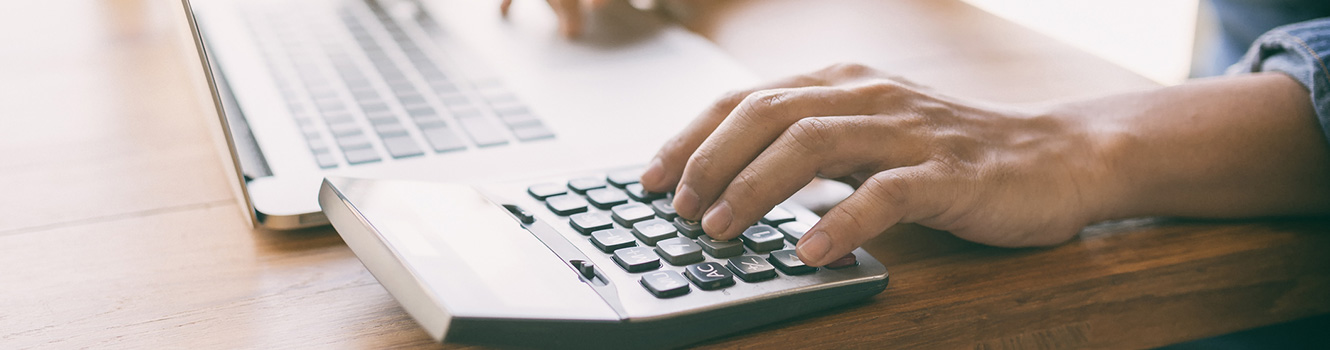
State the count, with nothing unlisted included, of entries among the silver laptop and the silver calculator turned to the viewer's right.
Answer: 2

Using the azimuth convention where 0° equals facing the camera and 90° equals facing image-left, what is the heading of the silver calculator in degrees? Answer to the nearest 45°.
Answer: approximately 270°

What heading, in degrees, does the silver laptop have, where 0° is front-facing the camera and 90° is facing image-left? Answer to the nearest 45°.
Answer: approximately 270°
